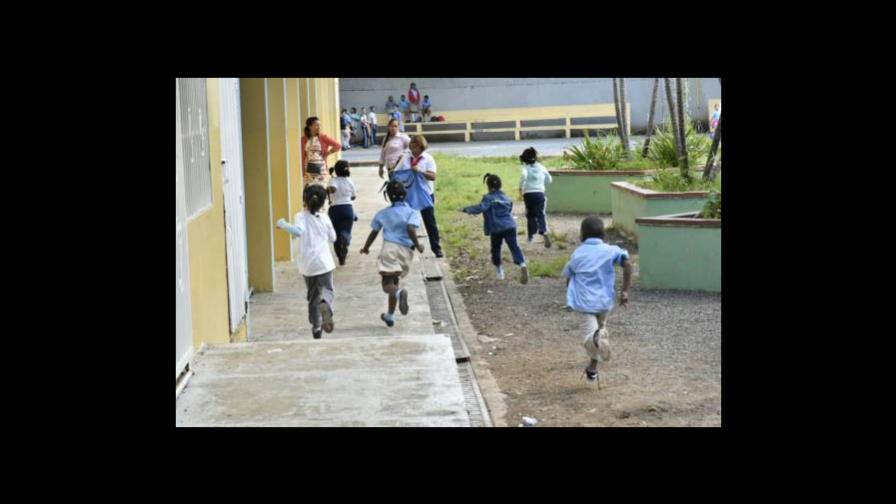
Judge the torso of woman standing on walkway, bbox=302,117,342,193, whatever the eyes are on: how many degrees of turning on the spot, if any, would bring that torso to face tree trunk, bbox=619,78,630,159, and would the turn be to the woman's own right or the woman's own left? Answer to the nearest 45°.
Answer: approximately 135° to the woman's own left

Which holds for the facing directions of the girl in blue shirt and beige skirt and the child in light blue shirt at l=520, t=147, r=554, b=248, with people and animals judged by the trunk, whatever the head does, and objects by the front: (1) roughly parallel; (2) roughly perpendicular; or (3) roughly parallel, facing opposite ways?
roughly parallel

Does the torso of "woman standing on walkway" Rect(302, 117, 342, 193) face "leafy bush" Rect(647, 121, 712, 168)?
no

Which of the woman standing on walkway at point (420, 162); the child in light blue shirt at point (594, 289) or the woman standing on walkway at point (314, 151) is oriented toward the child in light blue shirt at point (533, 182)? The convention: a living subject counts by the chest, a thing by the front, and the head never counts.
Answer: the child in light blue shirt at point (594, 289)

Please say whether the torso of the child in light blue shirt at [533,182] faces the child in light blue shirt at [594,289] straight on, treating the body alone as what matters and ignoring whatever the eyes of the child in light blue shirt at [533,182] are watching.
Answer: no

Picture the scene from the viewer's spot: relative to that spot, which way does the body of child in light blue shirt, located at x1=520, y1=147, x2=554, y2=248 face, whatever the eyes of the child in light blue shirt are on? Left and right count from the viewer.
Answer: facing away from the viewer

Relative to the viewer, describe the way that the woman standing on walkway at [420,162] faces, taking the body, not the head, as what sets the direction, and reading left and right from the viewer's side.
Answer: facing the viewer and to the left of the viewer

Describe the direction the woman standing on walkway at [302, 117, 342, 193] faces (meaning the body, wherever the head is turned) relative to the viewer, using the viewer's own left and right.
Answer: facing the viewer

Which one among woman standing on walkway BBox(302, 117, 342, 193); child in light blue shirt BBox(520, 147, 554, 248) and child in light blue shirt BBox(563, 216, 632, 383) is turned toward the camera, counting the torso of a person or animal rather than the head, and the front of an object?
the woman standing on walkway

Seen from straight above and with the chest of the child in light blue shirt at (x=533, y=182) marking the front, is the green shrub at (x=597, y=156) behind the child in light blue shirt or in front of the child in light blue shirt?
in front

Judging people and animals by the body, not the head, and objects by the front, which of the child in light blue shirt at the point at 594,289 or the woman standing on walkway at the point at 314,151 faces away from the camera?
the child in light blue shirt

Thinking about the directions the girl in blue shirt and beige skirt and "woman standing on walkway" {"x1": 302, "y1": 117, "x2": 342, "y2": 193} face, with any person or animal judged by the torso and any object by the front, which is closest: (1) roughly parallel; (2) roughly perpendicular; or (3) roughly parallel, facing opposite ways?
roughly parallel, facing opposite ways

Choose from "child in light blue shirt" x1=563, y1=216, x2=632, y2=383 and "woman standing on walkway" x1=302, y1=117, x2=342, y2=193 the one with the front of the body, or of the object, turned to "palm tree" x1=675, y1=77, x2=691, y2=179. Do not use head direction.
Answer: the child in light blue shirt

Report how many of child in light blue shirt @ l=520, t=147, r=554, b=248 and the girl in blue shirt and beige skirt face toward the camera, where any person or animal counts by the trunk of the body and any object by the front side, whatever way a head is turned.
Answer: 0

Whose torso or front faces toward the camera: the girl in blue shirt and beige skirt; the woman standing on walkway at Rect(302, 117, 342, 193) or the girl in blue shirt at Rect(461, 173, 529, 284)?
the woman standing on walkway

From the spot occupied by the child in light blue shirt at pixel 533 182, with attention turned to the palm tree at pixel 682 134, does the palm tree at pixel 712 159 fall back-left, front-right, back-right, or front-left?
front-right

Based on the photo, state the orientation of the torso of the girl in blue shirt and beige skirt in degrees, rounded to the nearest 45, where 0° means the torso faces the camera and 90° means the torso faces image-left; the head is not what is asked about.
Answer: approximately 180°

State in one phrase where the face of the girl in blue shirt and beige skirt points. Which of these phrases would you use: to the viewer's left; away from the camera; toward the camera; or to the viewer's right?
away from the camera

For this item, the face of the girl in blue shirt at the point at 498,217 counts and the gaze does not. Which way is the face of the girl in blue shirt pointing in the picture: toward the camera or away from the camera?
away from the camera

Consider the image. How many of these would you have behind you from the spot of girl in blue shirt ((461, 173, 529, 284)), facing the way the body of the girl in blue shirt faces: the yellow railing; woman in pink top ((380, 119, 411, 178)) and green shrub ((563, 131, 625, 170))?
0

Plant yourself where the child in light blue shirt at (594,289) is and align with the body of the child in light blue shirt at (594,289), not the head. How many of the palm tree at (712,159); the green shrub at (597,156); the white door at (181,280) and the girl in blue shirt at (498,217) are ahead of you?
3

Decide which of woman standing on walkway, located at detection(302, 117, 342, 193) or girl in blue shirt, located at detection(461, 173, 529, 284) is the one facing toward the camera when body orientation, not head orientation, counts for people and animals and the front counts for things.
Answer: the woman standing on walkway

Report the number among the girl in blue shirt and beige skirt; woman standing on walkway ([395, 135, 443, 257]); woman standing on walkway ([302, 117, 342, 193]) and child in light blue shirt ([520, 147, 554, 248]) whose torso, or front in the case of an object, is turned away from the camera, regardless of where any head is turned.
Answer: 2

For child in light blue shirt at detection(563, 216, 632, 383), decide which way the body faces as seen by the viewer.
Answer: away from the camera
